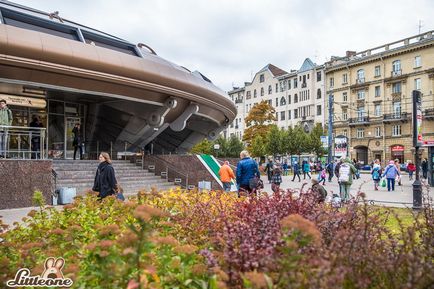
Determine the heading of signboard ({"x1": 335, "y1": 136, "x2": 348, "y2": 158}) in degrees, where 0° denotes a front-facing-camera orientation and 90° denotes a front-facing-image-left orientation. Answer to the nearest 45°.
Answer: approximately 0°
